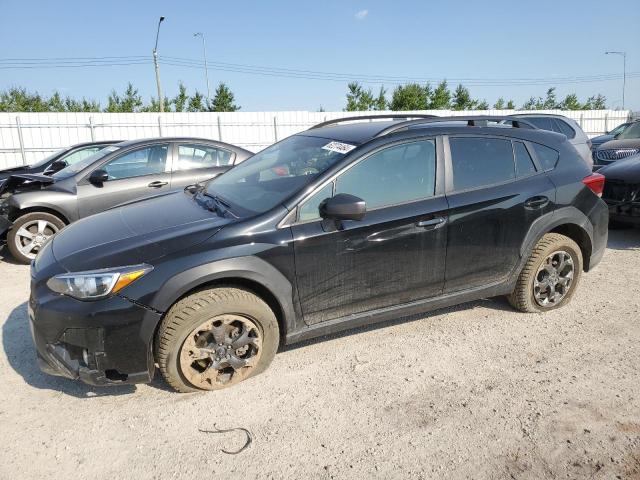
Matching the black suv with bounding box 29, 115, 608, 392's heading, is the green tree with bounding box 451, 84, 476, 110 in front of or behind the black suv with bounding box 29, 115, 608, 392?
behind

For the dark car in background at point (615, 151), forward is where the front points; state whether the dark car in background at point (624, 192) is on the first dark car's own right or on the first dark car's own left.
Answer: on the first dark car's own left

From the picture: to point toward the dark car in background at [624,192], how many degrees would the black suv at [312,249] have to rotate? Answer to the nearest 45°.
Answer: approximately 180°

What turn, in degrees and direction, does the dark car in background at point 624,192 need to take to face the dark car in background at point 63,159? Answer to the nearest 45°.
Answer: approximately 45° to its right

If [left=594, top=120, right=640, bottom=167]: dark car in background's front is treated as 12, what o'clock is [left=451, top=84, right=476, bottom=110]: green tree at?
The green tree is roughly at 4 o'clock from the dark car in background.

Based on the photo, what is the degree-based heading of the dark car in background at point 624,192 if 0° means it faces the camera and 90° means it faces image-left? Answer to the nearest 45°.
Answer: approximately 45°

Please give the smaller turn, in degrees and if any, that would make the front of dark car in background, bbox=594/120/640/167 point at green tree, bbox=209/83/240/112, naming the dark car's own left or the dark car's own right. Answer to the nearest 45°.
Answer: approximately 90° to the dark car's own right

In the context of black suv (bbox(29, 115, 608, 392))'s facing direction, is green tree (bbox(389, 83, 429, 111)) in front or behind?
behind

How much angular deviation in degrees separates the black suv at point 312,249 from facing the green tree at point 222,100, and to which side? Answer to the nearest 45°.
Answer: approximately 135° to its right
